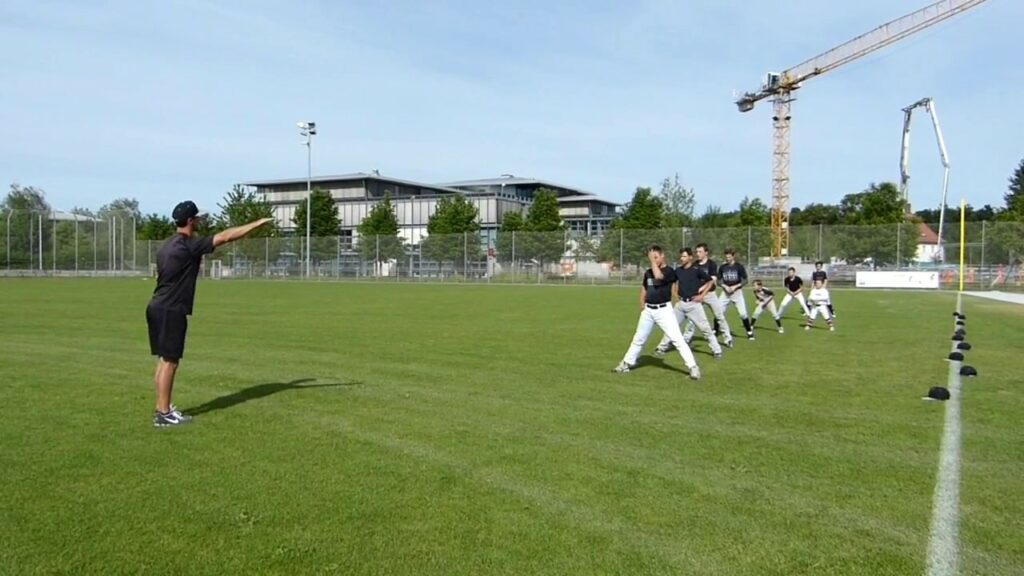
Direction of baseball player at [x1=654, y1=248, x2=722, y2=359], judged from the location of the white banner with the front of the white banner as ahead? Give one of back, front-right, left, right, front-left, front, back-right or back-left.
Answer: front

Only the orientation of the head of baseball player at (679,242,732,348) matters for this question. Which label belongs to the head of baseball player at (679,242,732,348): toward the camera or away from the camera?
toward the camera

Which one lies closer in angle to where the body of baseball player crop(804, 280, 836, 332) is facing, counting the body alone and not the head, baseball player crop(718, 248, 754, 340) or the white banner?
the baseball player

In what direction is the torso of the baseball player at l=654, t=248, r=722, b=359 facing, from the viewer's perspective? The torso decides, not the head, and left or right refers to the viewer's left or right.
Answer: facing the viewer and to the left of the viewer

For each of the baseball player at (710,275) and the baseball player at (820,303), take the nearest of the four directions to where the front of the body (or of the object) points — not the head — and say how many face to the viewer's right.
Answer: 0

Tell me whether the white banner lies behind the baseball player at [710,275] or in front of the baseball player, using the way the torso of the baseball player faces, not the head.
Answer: behind

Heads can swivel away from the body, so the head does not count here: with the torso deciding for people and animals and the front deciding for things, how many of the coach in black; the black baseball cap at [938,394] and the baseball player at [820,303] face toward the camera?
1

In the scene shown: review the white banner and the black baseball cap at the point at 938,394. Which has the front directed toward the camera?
the white banner

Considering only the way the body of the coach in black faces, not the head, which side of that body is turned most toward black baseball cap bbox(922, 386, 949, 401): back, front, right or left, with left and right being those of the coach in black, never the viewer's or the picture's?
front

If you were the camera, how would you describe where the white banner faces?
facing the viewer

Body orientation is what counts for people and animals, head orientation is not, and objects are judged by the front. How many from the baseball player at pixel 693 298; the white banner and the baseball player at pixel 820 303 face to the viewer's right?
0
